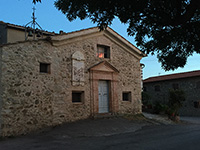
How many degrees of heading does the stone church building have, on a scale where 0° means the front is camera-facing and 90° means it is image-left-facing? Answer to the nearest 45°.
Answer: approximately 315°

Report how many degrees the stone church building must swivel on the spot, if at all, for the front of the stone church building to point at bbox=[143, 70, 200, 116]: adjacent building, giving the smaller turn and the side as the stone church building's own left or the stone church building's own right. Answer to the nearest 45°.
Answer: approximately 90° to the stone church building's own left
